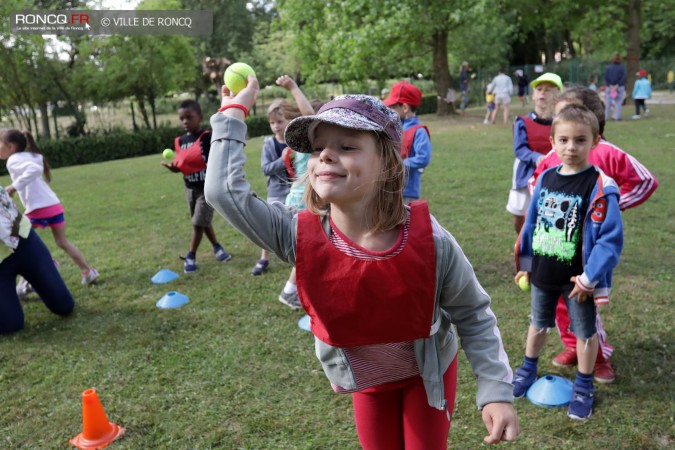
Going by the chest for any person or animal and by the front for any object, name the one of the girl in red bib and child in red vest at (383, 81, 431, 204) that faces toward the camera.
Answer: the girl in red bib

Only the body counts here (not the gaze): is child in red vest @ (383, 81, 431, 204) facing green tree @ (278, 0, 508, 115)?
no

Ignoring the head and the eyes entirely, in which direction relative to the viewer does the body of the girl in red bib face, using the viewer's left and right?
facing the viewer

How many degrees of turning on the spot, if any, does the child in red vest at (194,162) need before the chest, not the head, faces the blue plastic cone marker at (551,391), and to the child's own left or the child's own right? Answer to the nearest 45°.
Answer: approximately 90° to the child's own left

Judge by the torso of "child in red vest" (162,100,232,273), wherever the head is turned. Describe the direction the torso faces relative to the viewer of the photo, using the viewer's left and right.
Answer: facing the viewer and to the left of the viewer

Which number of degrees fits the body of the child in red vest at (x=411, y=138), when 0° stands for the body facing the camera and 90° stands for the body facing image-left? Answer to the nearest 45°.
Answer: approximately 90°

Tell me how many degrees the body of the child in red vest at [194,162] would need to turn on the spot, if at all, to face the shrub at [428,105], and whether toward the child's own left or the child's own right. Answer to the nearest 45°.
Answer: approximately 180°

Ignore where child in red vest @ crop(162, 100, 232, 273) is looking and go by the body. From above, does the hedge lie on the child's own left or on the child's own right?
on the child's own right

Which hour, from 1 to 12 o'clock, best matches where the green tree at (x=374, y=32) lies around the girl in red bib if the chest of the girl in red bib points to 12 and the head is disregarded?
The green tree is roughly at 6 o'clock from the girl in red bib.

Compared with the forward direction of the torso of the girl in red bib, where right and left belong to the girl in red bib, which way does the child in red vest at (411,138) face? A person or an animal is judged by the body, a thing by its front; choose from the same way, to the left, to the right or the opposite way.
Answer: to the right

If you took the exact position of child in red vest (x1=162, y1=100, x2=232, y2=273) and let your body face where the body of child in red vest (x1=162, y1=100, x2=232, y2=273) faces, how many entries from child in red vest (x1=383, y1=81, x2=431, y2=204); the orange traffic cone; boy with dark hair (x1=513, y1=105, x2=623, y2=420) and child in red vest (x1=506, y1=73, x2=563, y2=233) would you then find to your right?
0

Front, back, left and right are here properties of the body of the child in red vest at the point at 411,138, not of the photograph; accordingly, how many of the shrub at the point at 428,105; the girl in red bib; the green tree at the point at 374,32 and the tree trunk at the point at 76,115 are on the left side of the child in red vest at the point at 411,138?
1

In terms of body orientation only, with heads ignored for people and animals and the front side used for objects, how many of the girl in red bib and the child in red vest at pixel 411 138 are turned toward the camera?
1

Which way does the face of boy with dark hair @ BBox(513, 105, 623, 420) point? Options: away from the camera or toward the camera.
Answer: toward the camera
